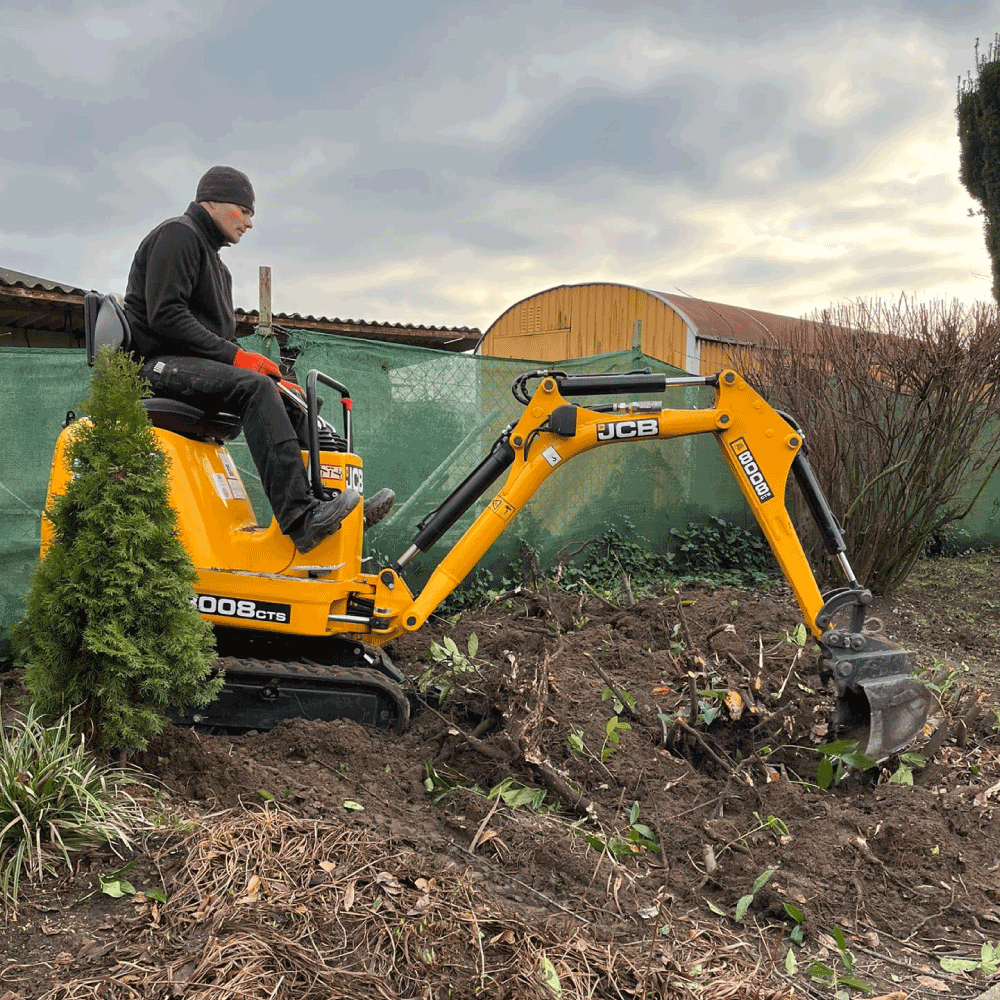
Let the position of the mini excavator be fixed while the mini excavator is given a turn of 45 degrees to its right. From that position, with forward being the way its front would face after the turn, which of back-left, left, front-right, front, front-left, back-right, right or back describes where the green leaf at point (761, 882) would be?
front

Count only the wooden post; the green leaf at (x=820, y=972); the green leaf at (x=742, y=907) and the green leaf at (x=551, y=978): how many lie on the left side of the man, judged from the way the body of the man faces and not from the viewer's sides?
1

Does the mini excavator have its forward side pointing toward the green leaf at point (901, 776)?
yes

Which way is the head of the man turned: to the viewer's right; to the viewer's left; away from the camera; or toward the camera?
to the viewer's right

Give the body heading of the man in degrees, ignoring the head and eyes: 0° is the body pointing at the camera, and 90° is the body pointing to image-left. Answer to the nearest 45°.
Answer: approximately 270°

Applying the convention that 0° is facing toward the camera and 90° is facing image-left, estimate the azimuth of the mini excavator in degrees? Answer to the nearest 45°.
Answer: approximately 270°

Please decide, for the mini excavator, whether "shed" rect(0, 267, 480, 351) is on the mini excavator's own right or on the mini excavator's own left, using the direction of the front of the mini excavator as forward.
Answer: on the mini excavator's own left

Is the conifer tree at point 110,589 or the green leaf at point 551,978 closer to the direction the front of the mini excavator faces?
the green leaf

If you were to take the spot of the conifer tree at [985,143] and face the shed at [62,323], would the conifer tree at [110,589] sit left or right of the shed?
left

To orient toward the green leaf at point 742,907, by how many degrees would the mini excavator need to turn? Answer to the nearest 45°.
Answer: approximately 45° to its right

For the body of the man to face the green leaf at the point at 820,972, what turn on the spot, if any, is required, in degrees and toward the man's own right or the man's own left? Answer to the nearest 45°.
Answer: approximately 45° to the man's own right
